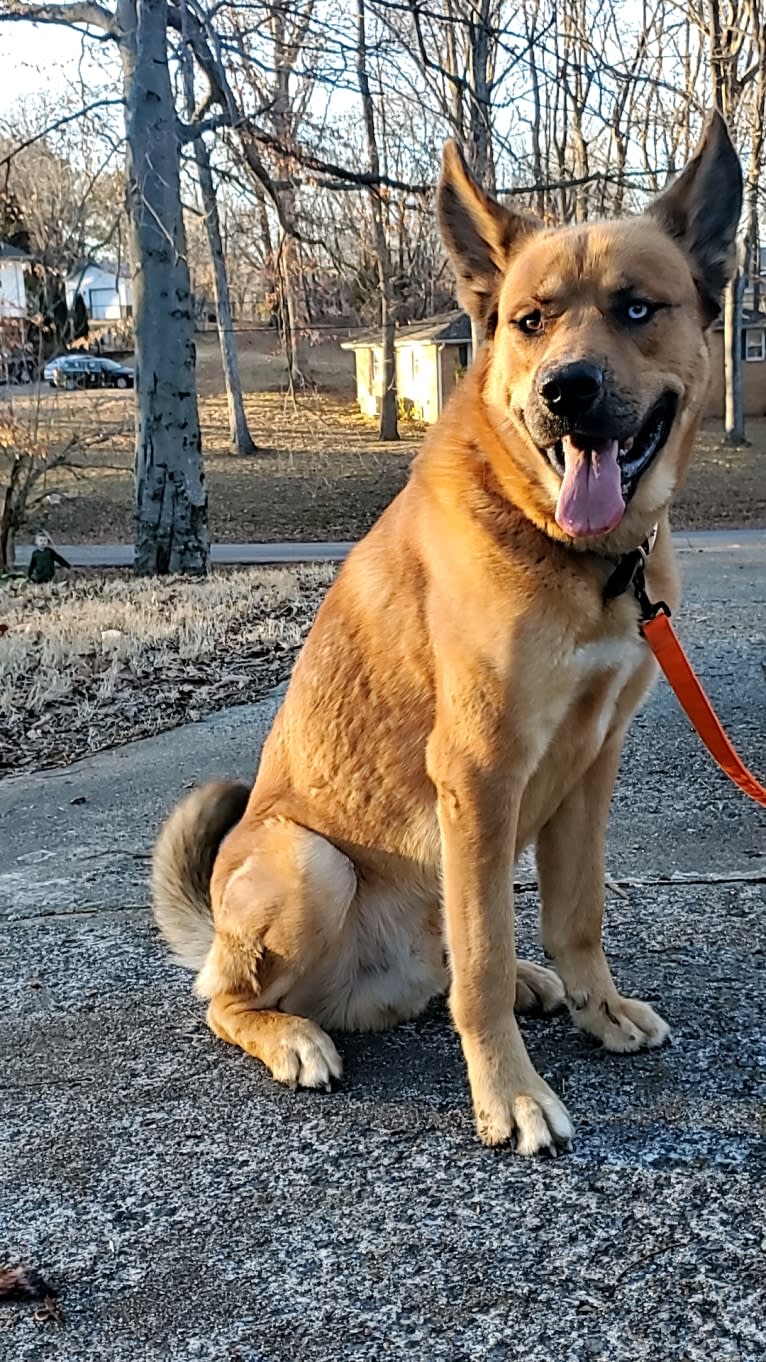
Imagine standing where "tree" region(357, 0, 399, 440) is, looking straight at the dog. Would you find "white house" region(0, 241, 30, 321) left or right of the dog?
right

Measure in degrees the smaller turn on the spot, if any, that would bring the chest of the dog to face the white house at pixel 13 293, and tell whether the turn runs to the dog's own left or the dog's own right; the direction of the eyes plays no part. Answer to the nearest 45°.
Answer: approximately 135° to the dog's own left

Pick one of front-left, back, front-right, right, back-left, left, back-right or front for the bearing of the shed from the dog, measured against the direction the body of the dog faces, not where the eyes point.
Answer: back-left

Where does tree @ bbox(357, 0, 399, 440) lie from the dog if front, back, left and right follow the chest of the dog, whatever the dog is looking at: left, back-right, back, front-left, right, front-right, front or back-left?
back-left

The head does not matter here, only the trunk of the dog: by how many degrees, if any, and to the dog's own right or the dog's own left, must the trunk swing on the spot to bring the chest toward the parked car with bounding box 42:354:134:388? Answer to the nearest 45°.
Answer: approximately 135° to the dog's own left
